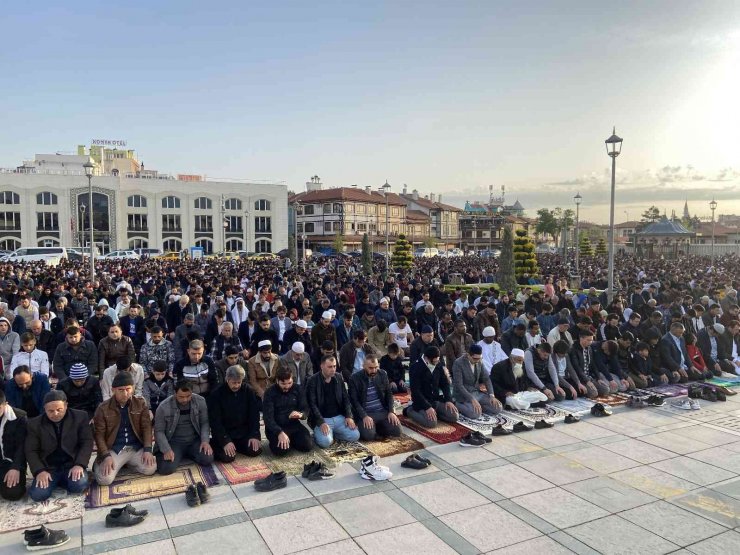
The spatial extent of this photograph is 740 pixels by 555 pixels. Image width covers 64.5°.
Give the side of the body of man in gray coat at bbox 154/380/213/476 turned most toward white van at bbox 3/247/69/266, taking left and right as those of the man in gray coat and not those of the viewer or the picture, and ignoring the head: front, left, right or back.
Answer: back

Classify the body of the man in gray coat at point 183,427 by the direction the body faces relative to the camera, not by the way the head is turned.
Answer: toward the camera

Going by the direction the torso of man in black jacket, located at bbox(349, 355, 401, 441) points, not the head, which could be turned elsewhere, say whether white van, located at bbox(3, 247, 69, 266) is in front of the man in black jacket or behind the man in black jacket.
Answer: behind

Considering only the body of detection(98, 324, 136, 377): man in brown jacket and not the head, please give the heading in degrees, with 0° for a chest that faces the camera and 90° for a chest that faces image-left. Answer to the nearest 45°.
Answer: approximately 0°

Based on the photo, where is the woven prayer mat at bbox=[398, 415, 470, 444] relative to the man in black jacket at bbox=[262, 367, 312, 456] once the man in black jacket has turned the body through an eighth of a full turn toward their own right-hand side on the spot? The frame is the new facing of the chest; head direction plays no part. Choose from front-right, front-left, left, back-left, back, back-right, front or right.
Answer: left

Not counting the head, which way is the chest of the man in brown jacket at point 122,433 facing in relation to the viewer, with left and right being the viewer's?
facing the viewer

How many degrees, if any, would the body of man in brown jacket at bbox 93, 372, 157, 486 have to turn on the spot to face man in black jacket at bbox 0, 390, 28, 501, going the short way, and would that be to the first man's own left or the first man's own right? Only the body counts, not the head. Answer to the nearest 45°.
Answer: approximately 90° to the first man's own right

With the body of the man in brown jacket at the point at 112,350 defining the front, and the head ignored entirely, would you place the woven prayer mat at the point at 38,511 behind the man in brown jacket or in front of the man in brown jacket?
in front

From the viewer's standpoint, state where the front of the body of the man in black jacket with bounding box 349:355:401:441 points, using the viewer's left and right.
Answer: facing the viewer and to the right of the viewer

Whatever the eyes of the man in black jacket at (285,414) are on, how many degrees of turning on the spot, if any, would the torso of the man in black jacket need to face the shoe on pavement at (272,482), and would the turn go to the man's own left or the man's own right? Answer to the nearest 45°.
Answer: approximately 45° to the man's own right

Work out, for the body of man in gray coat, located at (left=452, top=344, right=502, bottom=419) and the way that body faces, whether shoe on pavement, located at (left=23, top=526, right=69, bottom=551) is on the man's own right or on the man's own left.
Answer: on the man's own right

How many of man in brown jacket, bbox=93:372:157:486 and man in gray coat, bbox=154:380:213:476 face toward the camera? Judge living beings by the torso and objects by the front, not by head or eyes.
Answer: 2

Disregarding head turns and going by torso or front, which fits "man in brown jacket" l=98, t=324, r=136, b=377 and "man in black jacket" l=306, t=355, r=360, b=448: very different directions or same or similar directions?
same or similar directions

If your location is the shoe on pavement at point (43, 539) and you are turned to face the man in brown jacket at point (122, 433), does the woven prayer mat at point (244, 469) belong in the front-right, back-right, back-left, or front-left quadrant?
front-right
